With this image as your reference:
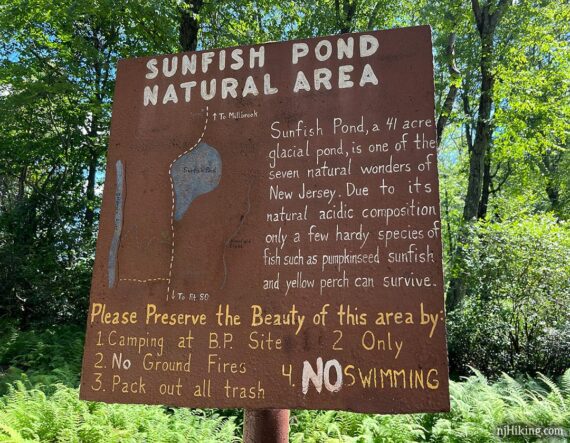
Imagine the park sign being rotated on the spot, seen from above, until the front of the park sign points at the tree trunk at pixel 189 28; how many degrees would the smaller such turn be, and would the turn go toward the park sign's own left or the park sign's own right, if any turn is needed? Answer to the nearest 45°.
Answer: approximately 180°

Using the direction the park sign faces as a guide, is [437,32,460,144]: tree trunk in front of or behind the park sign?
behind

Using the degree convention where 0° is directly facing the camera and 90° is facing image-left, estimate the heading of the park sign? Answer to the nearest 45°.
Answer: approximately 0°

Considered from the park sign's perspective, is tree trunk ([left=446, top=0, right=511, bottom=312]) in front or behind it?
behind
